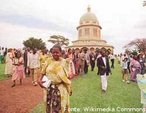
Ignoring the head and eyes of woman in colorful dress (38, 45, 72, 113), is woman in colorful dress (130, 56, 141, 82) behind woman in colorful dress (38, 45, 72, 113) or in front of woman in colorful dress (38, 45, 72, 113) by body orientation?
behind

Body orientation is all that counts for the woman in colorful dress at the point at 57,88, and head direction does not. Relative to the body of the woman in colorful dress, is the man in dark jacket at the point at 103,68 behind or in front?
behind

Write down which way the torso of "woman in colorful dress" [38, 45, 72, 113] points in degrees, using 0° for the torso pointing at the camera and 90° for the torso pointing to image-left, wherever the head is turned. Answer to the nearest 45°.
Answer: approximately 0°

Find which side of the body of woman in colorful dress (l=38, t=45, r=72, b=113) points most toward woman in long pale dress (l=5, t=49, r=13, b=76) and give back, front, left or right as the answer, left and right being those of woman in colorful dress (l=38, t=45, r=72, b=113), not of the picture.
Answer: back
